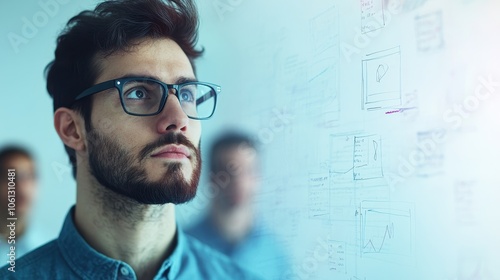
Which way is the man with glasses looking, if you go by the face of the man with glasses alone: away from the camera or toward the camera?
toward the camera

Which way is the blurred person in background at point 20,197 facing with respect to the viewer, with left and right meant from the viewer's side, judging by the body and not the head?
facing the viewer and to the right of the viewer

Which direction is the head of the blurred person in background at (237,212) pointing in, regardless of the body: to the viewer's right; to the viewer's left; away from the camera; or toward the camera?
toward the camera

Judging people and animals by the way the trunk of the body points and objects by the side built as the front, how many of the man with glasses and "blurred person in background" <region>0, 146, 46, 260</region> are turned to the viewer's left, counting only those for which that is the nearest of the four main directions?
0
